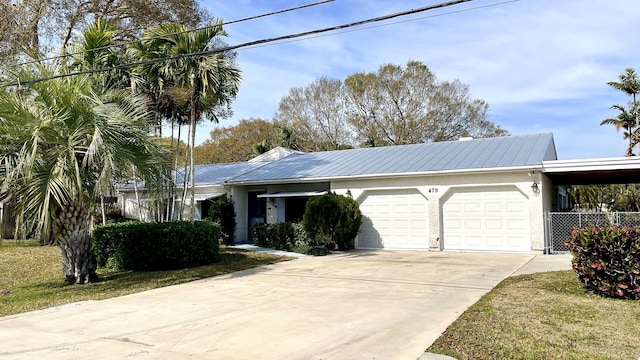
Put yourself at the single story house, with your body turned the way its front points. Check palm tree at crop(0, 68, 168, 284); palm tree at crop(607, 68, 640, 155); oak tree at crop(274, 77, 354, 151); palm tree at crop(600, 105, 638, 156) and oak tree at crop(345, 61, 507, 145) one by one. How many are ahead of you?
1

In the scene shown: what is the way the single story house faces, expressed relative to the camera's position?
facing the viewer and to the left of the viewer

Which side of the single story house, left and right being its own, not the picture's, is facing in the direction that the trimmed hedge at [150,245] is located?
front

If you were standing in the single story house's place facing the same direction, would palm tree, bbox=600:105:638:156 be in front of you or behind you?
behind

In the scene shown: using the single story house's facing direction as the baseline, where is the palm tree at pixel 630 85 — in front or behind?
behind

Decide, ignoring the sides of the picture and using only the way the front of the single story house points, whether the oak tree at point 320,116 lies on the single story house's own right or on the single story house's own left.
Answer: on the single story house's own right

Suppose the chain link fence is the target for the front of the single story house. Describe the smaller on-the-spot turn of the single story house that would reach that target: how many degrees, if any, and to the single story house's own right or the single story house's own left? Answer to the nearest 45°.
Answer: approximately 90° to the single story house's own left

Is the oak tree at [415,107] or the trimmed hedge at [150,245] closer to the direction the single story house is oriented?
the trimmed hedge
